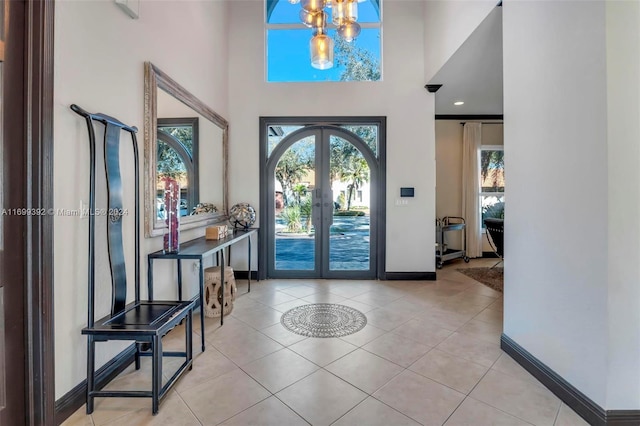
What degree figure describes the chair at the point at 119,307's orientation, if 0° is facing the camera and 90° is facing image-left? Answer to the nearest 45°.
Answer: approximately 315°

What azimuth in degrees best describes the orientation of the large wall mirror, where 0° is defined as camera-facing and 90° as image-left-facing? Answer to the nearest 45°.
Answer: approximately 315°

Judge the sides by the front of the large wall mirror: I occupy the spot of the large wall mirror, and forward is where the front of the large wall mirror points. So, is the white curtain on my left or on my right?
on my left

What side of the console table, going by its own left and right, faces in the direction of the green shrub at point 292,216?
left

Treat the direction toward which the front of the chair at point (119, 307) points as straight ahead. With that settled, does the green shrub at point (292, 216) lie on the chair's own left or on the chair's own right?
on the chair's own left

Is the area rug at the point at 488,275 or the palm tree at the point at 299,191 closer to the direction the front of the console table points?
the area rug

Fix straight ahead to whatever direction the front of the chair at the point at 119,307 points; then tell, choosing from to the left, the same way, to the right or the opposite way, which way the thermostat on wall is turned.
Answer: to the right

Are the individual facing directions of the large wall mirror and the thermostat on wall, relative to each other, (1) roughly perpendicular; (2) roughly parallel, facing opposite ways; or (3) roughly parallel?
roughly perpendicular

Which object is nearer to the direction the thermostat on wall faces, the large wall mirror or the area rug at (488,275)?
the large wall mirror

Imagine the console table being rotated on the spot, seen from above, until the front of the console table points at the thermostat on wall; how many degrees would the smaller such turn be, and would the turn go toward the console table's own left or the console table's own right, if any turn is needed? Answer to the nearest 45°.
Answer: approximately 45° to the console table's own left

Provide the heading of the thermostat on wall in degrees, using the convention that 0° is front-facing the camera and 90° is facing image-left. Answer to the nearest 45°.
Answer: approximately 0°

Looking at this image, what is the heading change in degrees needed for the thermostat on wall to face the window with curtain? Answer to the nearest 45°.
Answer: approximately 135° to its left
